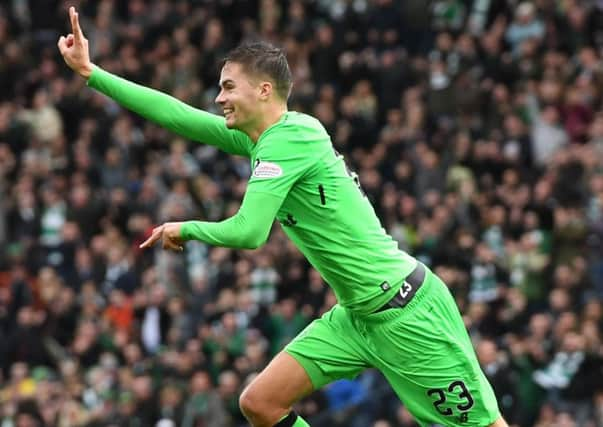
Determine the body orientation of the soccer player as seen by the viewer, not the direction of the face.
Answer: to the viewer's left
